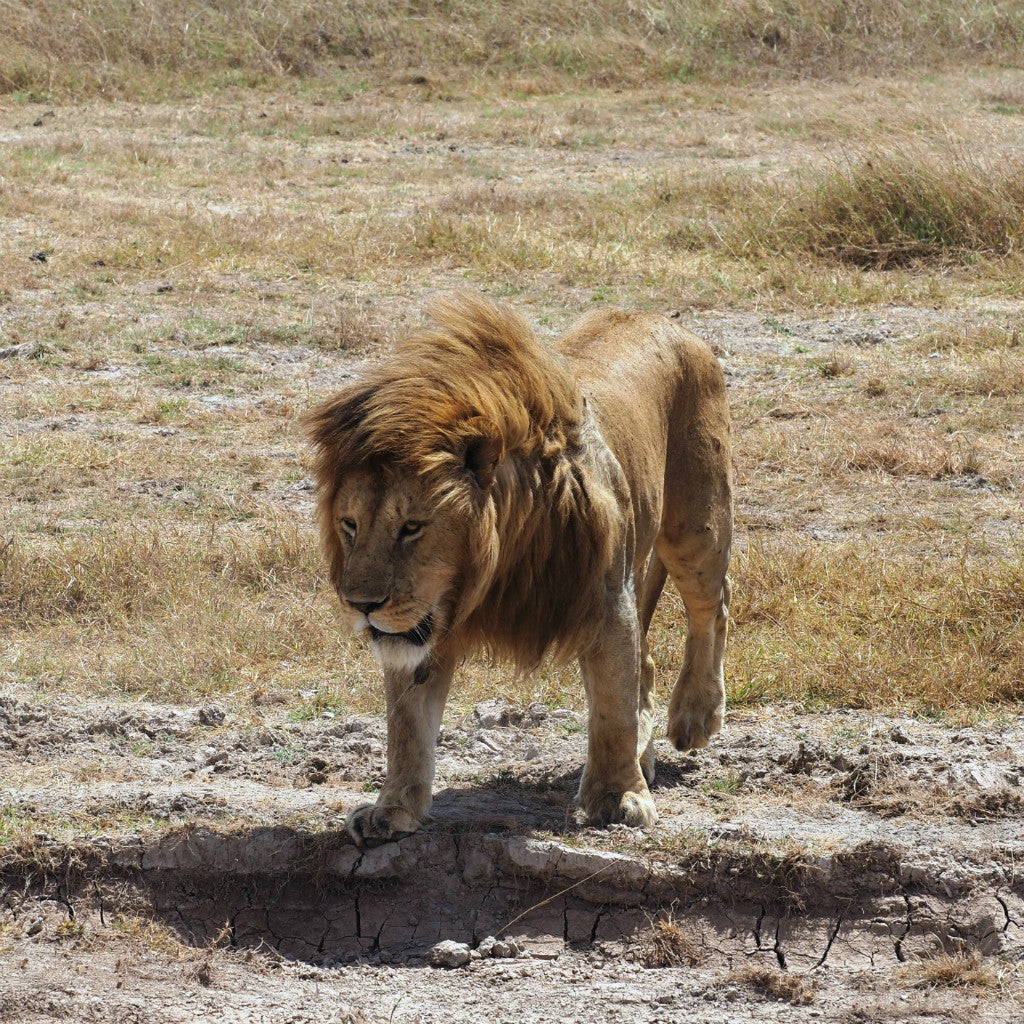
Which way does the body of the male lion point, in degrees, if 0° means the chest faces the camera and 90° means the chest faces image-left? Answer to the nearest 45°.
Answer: approximately 45°

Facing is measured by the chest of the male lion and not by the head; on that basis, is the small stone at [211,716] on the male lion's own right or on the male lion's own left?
on the male lion's own right

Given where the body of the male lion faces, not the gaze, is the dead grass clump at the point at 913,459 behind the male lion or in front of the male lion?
behind

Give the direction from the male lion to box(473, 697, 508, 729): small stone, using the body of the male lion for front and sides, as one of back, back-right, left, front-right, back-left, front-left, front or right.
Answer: back-right

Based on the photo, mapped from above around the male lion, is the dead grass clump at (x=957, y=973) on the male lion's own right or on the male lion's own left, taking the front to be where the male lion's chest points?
on the male lion's own left
